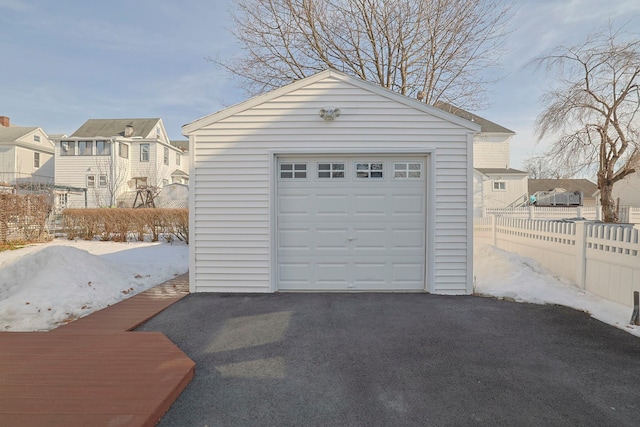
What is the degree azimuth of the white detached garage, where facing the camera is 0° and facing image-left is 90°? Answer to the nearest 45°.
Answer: approximately 0°

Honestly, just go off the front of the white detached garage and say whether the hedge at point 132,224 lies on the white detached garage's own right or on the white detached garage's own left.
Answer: on the white detached garage's own right

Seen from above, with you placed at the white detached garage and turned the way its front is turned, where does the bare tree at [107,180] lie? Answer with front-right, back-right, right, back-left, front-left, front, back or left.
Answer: back-right

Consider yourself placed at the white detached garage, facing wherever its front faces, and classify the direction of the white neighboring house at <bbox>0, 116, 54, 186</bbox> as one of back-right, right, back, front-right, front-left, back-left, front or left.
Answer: back-right

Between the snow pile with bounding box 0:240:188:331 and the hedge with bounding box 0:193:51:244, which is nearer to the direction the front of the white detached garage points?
the snow pile

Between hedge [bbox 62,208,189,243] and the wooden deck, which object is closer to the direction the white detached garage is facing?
the wooden deck

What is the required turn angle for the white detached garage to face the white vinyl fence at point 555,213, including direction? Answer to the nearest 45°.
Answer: approximately 135° to its left

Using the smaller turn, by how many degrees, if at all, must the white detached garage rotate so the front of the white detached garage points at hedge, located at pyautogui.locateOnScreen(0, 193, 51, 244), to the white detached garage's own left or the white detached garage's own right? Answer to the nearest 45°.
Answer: approximately 135° to the white detached garage's own right

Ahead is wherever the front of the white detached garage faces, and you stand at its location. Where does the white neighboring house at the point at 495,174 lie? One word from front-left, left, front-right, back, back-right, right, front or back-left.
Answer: back-left
